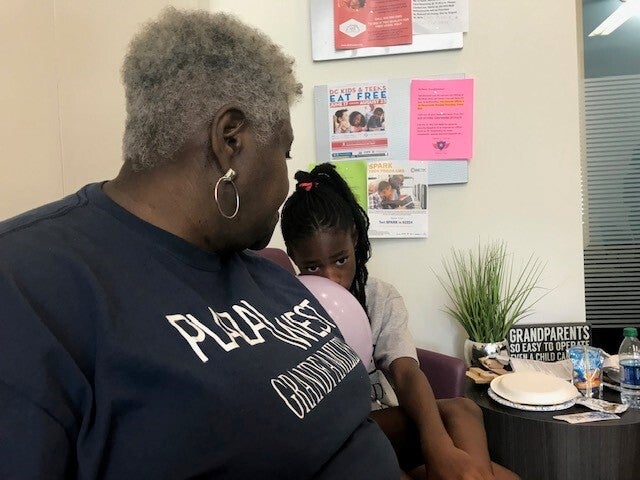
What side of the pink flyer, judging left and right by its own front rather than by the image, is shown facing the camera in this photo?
front

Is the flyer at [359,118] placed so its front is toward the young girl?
yes

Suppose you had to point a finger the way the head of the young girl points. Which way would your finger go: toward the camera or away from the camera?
toward the camera

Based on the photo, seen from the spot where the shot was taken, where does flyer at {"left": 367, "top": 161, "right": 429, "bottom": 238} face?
facing the viewer

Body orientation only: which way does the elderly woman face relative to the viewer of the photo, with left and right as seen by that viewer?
facing the viewer and to the right of the viewer

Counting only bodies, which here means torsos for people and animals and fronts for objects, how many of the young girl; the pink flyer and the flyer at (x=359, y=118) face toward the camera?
3

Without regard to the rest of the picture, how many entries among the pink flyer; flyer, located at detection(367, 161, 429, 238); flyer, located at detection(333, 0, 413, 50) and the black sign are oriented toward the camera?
4

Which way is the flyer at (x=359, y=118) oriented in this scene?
toward the camera

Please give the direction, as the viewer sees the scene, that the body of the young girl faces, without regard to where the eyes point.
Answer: toward the camera

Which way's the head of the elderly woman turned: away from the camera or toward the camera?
away from the camera

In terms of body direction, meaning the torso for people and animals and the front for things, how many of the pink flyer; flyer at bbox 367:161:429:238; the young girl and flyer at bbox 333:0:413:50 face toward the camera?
4

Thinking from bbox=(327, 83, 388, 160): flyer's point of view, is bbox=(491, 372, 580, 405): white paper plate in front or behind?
in front
